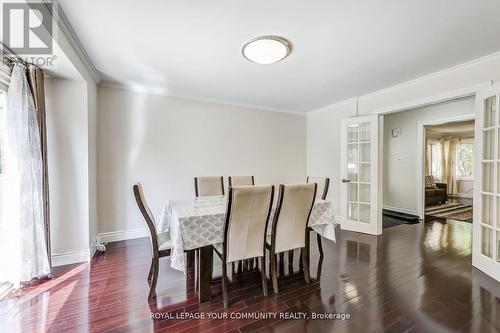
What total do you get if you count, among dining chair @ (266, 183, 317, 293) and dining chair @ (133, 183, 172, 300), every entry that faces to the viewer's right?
1

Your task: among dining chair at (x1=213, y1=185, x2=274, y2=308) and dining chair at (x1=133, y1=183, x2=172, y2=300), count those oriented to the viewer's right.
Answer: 1

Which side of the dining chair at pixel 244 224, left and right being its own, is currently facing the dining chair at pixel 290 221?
right

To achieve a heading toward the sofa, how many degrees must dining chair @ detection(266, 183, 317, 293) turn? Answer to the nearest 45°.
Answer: approximately 90° to its right

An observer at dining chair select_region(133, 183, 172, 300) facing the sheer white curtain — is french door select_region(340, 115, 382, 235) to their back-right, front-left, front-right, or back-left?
back-right

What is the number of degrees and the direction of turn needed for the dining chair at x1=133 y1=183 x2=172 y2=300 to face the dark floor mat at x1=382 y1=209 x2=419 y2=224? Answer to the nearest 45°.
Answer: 0° — it already faces it

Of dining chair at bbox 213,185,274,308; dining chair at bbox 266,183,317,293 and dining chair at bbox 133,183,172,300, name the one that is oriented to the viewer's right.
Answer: dining chair at bbox 133,183,172,300

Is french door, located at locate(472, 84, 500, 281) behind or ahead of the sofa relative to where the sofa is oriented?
ahead

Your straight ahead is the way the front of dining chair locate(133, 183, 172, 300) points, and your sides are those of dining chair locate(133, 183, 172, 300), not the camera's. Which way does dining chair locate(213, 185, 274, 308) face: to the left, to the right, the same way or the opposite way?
to the left

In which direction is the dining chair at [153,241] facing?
to the viewer's right

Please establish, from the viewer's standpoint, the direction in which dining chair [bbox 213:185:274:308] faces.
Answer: facing away from the viewer and to the left of the viewer
